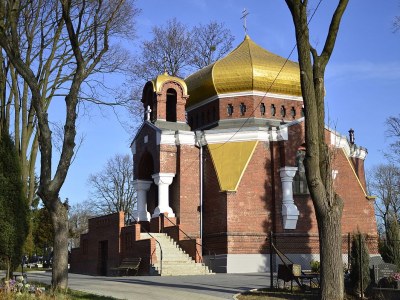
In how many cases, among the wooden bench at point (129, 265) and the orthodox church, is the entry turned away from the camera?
0

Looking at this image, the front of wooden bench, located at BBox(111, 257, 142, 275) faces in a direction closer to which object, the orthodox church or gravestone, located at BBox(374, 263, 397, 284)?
the gravestone

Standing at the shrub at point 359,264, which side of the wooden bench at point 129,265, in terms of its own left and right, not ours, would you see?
left

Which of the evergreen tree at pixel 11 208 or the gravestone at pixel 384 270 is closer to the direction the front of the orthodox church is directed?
the evergreen tree

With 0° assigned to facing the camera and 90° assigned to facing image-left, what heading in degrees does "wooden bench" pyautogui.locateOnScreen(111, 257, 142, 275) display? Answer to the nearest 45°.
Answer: approximately 45°

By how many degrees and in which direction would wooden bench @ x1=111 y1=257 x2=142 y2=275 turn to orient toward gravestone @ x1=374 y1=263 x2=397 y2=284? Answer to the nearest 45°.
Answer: approximately 90° to its left

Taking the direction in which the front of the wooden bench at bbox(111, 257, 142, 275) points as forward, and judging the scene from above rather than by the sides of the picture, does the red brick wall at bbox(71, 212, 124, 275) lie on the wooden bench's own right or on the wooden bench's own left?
on the wooden bench's own right

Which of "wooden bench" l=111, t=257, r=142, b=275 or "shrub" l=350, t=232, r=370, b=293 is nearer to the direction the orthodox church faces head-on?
the wooden bench

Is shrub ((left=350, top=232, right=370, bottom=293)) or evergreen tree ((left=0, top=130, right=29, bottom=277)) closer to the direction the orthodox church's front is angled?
the evergreen tree

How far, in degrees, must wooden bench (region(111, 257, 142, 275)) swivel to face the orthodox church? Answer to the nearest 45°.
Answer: approximately 135° to its left

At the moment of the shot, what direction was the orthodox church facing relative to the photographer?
facing the viewer and to the left of the viewer

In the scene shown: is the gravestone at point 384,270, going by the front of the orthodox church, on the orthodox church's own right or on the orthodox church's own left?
on the orthodox church's own left
